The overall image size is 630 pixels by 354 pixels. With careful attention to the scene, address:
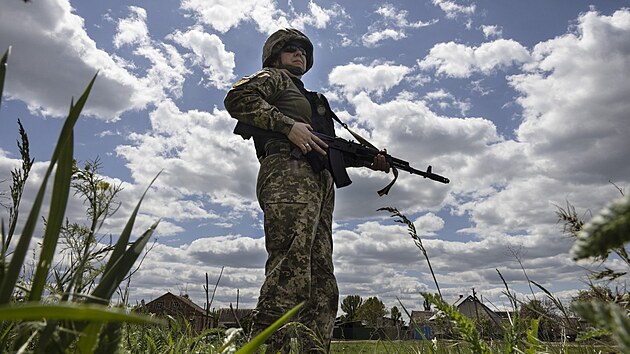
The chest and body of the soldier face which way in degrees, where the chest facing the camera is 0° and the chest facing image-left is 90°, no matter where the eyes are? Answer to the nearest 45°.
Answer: approximately 315°

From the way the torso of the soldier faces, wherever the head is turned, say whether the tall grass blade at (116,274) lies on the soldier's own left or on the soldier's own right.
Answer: on the soldier's own right

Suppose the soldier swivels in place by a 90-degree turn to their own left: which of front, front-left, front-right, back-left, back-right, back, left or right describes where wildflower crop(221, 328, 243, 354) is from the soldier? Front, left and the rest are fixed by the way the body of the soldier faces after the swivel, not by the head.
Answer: back-right

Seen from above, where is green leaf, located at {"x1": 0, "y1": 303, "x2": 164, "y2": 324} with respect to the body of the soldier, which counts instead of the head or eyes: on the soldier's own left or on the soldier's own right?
on the soldier's own right

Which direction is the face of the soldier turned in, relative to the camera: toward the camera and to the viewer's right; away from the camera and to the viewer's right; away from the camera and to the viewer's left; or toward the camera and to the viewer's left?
toward the camera and to the viewer's right

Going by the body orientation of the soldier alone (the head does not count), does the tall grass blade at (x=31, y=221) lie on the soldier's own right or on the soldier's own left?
on the soldier's own right

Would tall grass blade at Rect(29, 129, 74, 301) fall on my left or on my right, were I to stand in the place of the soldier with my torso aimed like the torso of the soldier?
on my right
